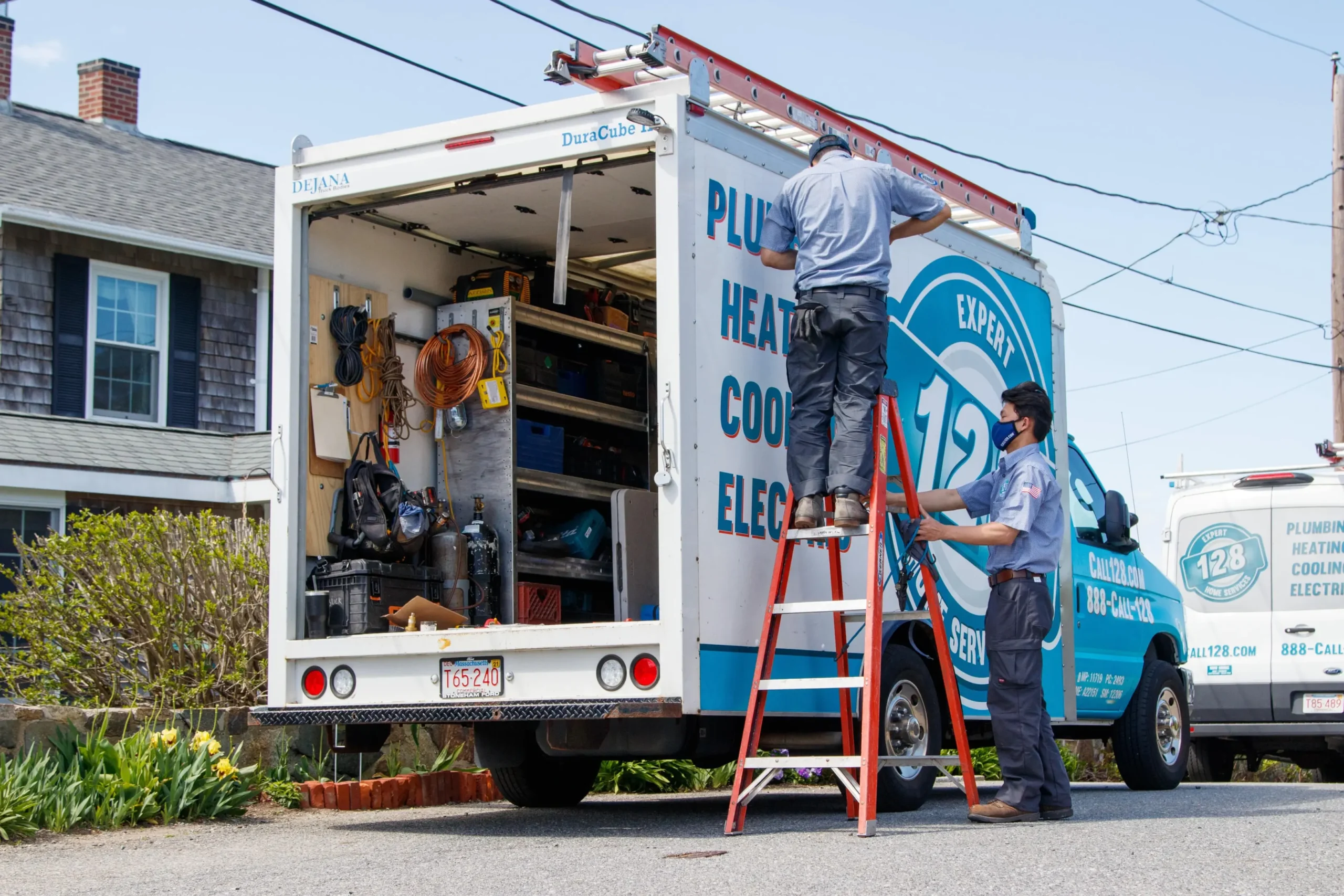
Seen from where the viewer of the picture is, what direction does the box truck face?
facing away from the viewer and to the right of the viewer

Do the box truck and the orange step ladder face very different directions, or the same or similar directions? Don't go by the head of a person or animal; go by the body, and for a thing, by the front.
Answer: very different directions

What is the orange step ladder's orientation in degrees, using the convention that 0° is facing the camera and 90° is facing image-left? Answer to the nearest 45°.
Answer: approximately 45°

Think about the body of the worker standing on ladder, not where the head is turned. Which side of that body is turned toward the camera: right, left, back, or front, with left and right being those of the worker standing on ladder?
back

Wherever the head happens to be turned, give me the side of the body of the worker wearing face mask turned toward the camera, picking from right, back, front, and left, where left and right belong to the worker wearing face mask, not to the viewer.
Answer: left

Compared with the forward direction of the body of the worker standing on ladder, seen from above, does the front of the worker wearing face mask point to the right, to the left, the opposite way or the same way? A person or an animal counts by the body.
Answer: to the left

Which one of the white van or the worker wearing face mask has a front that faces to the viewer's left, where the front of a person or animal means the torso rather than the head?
the worker wearing face mask

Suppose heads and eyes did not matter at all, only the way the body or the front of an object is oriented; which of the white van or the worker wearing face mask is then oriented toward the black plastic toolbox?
the worker wearing face mask

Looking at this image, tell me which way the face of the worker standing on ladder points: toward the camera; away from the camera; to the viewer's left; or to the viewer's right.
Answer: away from the camera

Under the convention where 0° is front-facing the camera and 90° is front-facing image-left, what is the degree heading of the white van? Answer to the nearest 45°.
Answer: approximately 180°

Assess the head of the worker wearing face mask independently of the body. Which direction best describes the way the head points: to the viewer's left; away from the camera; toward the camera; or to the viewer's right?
to the viewer's left

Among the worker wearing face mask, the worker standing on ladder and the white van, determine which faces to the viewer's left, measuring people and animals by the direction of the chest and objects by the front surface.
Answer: the worker wearing face mask
